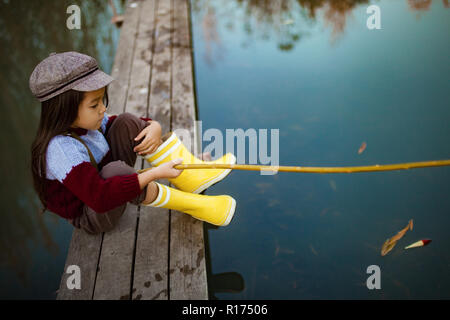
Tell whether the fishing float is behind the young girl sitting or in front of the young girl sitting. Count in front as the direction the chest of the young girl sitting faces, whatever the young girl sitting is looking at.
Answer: in front

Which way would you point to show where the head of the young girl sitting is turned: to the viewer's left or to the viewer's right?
to the viewer's right

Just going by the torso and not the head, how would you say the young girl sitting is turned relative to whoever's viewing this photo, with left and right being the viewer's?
facing to the right of the viewer
